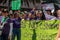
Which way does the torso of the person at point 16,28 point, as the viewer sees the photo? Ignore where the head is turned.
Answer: toward the camera

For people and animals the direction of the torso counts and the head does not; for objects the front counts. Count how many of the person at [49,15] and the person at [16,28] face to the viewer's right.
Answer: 0

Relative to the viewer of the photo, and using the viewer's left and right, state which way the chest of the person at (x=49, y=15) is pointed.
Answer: facing the viewer and to the left of the viewer

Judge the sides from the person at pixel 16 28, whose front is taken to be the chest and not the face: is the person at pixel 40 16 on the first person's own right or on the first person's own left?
on the first person's own left
